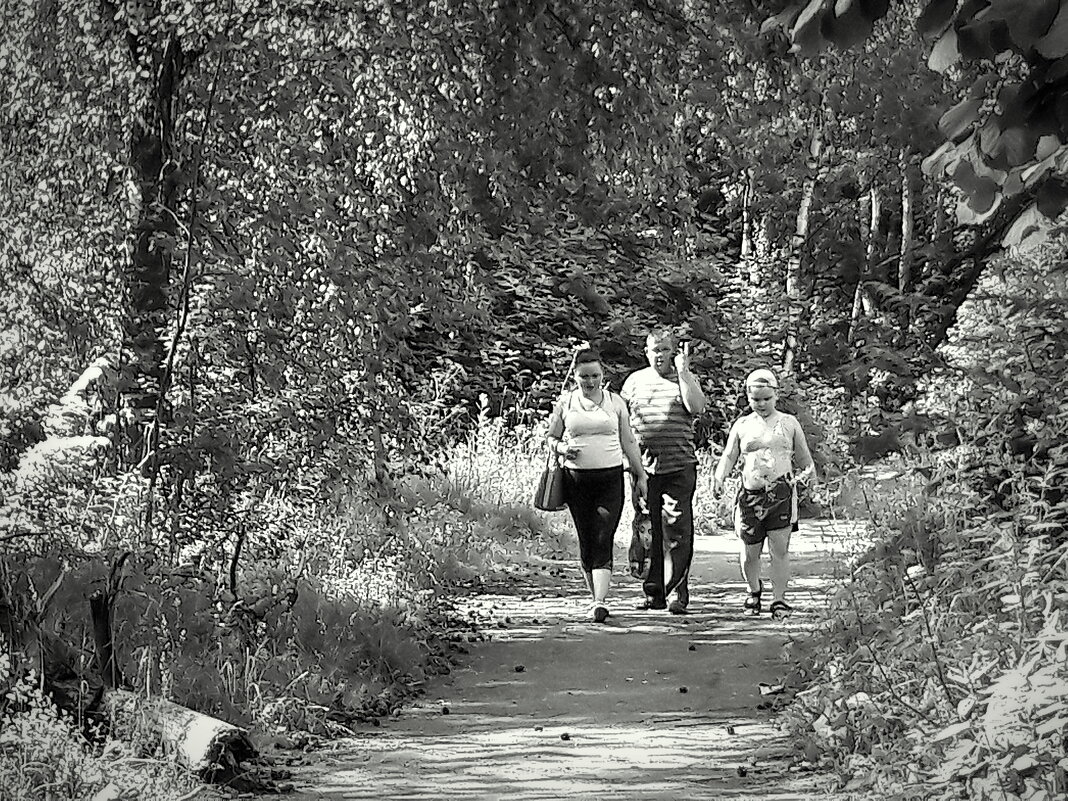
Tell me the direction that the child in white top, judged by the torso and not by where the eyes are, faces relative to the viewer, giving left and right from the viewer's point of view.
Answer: facing the viewer

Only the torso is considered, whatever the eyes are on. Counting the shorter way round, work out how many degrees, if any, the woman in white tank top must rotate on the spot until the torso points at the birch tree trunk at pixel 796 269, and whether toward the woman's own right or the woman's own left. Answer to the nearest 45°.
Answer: approximately 180°

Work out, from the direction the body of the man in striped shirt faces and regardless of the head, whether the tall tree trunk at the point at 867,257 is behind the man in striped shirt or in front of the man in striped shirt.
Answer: behind

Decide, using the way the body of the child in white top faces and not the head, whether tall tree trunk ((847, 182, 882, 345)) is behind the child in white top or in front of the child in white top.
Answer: behind

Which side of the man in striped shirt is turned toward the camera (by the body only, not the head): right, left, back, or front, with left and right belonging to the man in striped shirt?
front

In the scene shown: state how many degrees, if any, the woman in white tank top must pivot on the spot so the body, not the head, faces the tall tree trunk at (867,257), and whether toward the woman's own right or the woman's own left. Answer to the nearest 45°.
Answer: approximately 180°

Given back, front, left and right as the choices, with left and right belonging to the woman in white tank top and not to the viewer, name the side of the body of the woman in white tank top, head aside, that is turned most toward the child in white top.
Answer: left

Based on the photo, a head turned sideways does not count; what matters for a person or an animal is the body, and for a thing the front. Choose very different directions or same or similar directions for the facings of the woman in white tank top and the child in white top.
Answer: same or similar directions

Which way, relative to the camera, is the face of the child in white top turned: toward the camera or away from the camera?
toward the camera

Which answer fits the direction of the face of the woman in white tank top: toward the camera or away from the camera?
toward the camera

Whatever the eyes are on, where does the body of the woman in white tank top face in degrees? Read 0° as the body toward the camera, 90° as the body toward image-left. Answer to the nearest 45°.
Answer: approximately 0°

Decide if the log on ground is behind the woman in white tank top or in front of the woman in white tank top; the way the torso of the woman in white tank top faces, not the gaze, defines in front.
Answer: in front

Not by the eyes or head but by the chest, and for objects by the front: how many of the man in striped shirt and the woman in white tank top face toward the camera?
2

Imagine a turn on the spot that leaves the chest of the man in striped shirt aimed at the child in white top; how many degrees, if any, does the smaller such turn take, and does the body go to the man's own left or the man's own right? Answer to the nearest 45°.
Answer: approximately 90° to the man's own left

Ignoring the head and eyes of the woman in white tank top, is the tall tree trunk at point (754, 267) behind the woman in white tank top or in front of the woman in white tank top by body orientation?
behind

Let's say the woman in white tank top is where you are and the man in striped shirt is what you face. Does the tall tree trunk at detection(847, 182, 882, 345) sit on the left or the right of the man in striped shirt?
left
